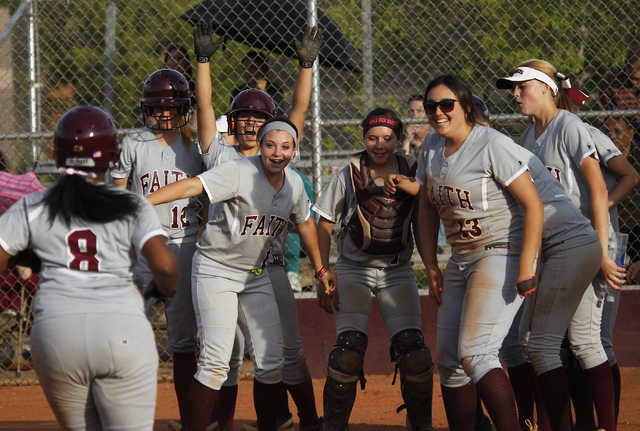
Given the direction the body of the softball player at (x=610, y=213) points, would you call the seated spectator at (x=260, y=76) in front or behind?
in front

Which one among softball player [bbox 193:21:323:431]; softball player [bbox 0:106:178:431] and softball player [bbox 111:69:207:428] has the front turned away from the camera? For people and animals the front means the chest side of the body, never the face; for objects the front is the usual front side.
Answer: softball player [bbox 0:106:178:431]

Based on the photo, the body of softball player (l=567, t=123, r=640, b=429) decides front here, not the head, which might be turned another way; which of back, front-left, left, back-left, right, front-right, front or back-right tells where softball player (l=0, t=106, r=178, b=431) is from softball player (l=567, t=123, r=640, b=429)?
front-left

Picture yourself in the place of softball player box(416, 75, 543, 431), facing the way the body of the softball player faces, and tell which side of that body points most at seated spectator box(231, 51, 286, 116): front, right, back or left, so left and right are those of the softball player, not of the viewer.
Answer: right

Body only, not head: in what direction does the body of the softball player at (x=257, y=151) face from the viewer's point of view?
toward the camera

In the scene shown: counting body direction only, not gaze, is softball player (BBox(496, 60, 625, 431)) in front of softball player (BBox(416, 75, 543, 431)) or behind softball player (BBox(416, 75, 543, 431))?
behind

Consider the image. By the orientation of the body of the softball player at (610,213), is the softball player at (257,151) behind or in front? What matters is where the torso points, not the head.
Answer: in front

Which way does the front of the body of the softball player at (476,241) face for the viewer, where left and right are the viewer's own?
facing the viewer and to the left of the viewer

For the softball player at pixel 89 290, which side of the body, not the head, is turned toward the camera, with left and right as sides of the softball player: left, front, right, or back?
back

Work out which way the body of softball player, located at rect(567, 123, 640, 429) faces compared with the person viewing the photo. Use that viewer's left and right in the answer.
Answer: facing to the left of the viewer

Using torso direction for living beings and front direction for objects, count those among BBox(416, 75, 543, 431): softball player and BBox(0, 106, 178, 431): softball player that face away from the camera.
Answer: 1

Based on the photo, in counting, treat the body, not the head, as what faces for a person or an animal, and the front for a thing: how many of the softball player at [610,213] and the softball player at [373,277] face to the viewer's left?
1

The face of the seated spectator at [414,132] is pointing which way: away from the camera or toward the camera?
toward the camera

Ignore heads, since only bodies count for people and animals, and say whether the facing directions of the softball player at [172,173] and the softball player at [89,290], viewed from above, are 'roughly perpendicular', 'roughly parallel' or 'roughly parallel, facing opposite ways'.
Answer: roughly parallel, facing opposite ways

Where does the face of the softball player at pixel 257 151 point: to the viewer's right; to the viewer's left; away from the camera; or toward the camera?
toward the camera

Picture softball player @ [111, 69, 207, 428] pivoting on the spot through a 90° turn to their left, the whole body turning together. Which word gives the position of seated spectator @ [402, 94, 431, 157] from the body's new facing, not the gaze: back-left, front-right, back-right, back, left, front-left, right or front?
front-left

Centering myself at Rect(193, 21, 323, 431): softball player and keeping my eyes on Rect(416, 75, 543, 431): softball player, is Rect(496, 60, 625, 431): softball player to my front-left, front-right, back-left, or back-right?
front-left

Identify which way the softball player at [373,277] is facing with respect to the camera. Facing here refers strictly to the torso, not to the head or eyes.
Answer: toward the camera
